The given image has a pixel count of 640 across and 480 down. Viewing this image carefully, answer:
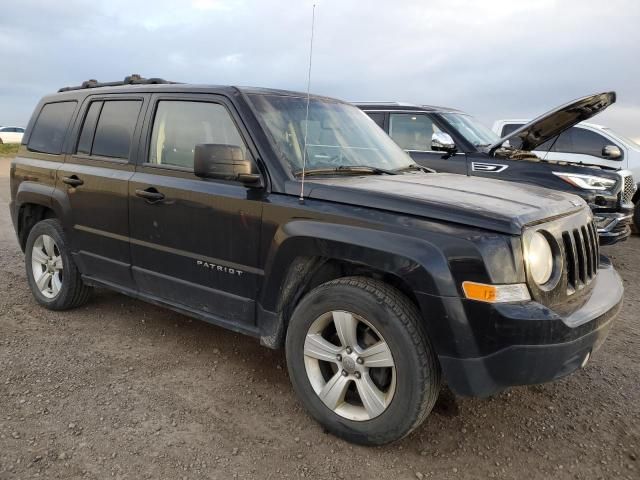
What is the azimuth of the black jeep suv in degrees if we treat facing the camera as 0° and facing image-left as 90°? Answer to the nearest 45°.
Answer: approximately 315°

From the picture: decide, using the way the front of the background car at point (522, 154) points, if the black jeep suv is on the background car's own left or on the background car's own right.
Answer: on the background car's own right

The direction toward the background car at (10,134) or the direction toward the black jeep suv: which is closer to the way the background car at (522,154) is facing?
the black jeep suv

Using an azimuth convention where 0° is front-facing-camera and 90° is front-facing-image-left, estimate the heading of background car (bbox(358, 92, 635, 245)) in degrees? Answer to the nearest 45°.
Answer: approximately 315°

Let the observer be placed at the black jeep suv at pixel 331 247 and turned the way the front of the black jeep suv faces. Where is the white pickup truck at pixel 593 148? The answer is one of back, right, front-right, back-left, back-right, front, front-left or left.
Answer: left

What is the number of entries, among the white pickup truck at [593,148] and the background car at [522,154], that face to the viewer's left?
0

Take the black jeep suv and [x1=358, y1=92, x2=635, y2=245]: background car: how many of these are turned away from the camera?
0

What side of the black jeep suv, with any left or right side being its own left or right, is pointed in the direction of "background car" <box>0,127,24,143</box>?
back
